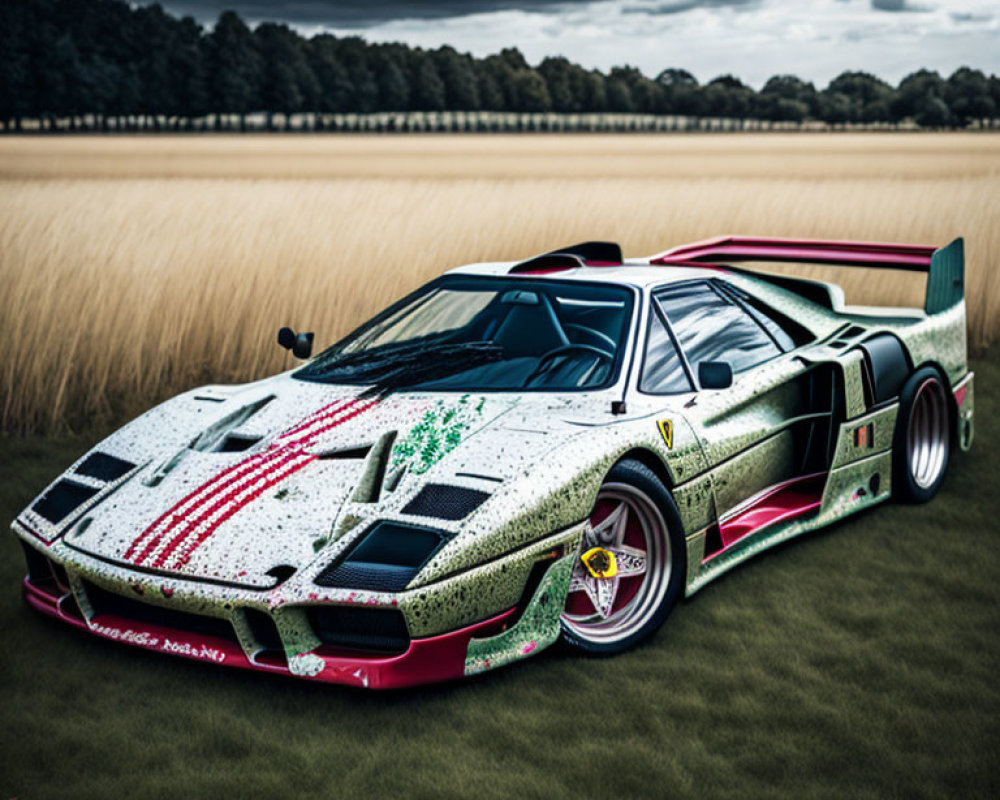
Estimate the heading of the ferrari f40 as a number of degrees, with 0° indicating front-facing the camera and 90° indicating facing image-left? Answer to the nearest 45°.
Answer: approximately 45°
